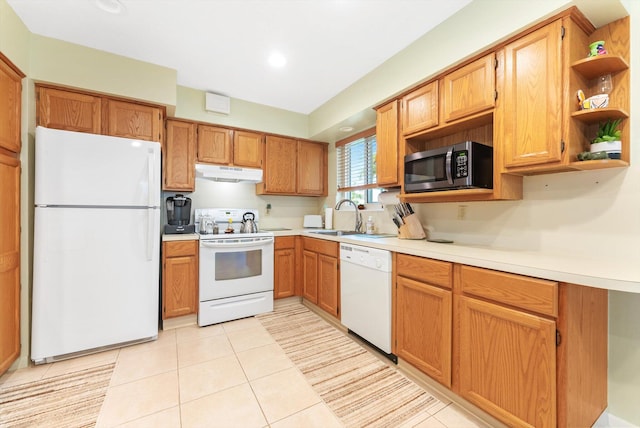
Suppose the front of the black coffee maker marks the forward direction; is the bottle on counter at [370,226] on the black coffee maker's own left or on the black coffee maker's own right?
on the black coffee maker's own left

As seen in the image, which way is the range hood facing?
toward the camera

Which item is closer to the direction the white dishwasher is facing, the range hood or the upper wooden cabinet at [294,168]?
the range hood

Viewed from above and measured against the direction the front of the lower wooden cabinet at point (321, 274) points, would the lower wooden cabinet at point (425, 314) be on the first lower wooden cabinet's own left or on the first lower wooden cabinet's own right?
on the first lower wooden cabinet's own left

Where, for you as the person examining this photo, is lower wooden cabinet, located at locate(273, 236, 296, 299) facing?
facing the viewer and to the right of the viewer

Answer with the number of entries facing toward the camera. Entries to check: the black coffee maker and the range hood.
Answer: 2

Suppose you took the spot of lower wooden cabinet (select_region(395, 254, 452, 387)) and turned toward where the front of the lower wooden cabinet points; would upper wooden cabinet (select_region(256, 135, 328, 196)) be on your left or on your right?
on your right

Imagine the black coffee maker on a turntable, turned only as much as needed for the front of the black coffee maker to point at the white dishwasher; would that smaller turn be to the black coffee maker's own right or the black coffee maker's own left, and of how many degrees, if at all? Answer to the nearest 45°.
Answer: approximately 45° to the black coffee maker's own left

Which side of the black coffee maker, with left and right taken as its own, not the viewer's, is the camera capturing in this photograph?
front

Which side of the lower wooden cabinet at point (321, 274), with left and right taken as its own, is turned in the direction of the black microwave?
left

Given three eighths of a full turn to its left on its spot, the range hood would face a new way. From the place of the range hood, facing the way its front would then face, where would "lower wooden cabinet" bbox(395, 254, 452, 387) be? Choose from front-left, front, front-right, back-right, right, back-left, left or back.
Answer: right

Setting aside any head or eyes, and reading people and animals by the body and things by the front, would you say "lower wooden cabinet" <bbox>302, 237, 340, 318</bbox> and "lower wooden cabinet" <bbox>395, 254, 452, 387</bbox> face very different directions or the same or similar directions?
same or similar directions

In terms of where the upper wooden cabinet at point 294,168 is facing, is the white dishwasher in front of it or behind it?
in front

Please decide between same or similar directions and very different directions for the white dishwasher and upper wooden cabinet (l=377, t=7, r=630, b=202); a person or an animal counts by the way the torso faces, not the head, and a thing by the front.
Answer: same or similar directions

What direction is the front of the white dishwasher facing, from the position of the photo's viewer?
facing the viewer and to the left of the viewer

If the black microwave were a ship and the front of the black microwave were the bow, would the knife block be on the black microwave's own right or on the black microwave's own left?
on the black microwave's own right

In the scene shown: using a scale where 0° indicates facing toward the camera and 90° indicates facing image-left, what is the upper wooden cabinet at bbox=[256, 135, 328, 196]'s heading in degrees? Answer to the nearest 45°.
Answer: approximately 315°

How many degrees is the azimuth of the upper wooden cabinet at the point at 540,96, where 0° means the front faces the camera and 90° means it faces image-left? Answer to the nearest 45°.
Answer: approximately 45°

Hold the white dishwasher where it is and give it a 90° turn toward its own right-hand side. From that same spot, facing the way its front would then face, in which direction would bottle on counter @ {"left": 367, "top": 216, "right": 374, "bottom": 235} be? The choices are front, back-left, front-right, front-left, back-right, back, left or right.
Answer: front-right
